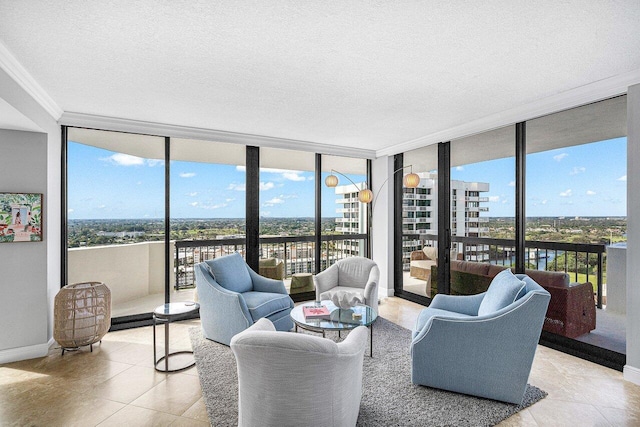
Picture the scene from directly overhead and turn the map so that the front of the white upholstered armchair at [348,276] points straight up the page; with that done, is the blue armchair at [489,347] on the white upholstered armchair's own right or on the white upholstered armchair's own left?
on the white upholstered armchair's own left

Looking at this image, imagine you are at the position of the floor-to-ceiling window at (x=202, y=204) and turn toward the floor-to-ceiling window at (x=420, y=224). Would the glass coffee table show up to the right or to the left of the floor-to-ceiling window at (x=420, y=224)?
right

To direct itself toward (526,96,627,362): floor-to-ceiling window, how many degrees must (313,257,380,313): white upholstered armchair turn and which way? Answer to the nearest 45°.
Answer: approximately 90° to its left

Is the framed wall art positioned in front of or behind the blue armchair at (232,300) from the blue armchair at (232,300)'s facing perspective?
behind

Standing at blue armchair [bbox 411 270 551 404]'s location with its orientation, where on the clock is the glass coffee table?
The glass coffee table is roughly at 12 o'clock from the blue armchair.

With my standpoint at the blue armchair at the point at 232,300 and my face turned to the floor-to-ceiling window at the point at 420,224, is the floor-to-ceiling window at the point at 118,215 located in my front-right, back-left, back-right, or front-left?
back-left

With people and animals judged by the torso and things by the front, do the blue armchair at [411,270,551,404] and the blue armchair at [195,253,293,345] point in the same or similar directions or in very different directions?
very different directions

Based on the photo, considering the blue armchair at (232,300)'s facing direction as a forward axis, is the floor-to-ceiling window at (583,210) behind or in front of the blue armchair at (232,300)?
in front

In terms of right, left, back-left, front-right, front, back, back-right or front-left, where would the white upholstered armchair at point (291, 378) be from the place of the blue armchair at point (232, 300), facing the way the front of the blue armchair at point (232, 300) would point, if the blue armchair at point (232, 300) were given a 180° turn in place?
back-left

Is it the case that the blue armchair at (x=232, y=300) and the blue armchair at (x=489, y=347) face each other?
yes

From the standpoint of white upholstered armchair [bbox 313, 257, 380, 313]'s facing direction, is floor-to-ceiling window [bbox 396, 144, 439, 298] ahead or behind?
behind

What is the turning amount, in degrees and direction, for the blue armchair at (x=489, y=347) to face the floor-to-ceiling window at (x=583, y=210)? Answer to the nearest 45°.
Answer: approximately 135° to its right

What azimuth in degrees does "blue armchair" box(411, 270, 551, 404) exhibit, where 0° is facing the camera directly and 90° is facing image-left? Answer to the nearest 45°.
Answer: approximately 90°

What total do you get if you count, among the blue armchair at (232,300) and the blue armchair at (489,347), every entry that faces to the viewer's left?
1

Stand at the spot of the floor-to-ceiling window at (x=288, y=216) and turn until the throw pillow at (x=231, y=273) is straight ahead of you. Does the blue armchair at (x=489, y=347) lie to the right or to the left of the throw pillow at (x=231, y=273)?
left
